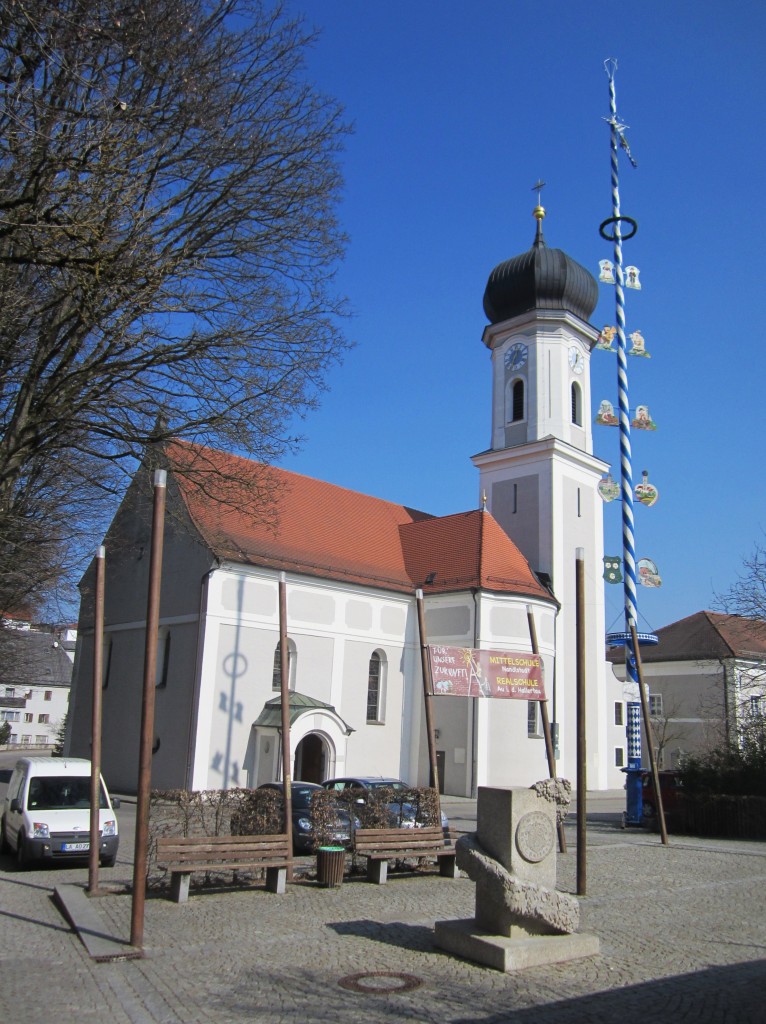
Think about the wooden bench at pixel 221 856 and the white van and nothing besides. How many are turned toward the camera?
2

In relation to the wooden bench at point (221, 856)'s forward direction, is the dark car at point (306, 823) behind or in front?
behind

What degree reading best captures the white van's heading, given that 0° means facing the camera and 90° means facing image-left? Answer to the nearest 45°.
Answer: approximately 0°

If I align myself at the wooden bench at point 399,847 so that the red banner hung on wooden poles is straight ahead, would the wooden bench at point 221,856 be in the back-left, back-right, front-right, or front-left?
back-left

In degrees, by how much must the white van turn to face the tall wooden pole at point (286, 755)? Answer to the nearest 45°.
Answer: approximately 45° to its left

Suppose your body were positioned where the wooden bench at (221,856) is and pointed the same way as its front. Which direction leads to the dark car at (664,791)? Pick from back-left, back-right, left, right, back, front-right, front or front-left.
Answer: back-left

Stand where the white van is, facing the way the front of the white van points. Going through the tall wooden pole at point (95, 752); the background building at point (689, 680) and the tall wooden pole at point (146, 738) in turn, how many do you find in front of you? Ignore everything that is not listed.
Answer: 2

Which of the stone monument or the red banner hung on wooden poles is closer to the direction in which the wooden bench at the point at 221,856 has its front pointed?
the stone monument

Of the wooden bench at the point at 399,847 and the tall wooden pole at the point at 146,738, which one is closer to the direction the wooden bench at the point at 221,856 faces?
the tall wooden pole

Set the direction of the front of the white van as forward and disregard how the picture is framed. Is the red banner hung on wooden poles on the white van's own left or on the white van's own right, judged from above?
on the white van's own left

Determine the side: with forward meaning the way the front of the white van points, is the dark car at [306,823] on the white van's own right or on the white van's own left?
on the white van's own left

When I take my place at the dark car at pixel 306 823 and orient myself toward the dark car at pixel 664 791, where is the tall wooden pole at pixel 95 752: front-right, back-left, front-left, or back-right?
back-right

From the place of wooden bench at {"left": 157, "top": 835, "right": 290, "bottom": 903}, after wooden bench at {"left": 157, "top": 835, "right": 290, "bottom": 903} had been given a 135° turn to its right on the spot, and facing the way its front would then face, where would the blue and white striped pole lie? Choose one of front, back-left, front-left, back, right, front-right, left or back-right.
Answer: right

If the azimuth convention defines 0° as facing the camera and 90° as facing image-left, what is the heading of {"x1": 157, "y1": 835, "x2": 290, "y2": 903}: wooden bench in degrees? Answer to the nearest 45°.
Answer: approximately 0°

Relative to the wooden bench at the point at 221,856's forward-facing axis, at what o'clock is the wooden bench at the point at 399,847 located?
the wooden bench at the point at 399,847 is roughly at 8 o'clock from the wooden bench at the point at 221,856.
